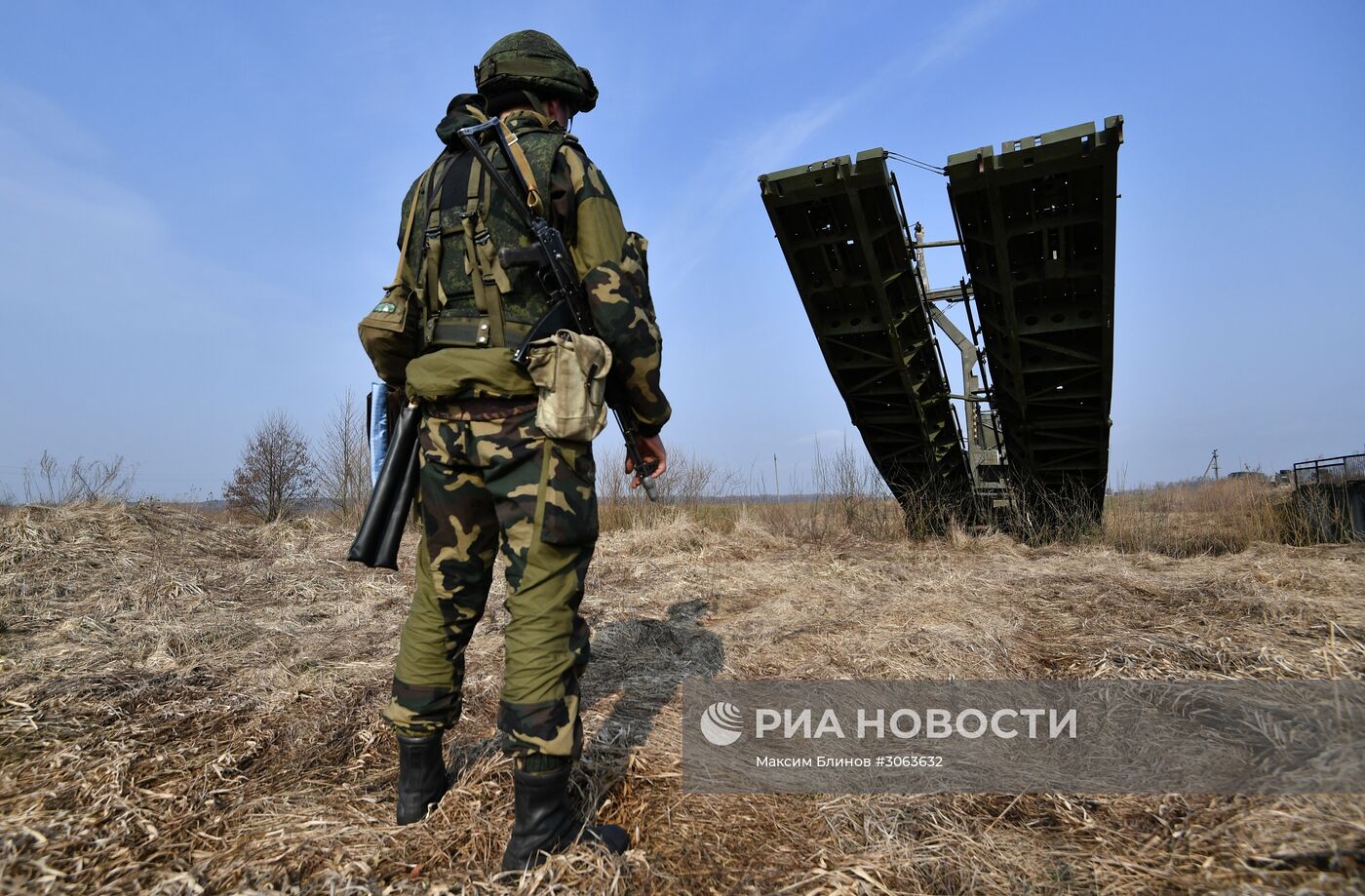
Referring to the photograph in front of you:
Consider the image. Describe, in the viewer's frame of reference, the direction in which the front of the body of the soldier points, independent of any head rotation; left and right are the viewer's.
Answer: facing away from the viewer and to the right of the viewer

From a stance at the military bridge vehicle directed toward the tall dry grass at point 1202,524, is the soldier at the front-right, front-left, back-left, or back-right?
back-right

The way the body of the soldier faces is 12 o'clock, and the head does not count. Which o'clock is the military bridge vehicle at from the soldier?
The military bridge vehicle is roughly at 12 o'clock from the soldier.

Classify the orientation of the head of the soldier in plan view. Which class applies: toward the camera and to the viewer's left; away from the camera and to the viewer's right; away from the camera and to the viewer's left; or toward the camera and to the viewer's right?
away from the camera and to the viewer's right

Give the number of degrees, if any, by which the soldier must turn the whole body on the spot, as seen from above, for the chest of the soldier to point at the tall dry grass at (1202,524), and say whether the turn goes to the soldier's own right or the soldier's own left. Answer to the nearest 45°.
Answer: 0° — they already face it
